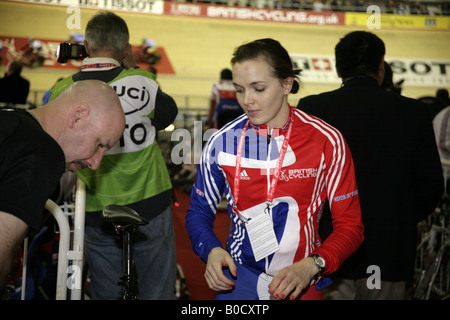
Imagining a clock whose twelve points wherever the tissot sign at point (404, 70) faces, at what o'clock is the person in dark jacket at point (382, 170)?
The person in dark jacket is roughly at 12 o'clock from the tissot sign.

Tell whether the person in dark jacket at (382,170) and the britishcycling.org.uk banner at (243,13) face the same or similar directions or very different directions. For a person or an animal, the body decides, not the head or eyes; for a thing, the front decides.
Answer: very different directions

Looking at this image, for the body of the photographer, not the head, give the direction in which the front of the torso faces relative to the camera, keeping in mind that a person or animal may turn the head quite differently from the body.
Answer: away from the camera

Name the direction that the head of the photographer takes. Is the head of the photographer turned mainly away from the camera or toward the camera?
away from the camera

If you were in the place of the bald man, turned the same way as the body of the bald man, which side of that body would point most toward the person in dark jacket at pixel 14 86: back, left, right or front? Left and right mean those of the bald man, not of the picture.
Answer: left

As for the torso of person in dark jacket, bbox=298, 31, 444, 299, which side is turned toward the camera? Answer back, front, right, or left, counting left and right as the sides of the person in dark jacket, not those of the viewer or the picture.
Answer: back

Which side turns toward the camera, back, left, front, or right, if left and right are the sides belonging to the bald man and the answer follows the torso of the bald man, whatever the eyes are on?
right

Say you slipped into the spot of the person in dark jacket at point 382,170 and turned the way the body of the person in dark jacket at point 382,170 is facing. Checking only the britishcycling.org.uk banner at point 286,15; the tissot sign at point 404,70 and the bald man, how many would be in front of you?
2

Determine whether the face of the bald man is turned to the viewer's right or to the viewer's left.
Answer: to the viewer's right

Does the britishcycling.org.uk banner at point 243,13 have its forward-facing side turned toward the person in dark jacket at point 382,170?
yes

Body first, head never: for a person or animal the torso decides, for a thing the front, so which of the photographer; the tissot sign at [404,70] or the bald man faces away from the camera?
the photographer

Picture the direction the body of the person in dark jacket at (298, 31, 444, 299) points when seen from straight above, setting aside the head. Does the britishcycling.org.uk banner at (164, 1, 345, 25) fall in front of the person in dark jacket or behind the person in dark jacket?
in front

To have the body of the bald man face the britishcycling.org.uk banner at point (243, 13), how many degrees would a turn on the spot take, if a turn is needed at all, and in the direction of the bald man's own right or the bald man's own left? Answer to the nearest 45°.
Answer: approximately 90° to the bald man's own left

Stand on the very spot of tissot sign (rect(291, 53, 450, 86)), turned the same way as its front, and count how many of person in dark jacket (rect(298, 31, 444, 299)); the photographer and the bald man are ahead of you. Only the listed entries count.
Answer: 3
